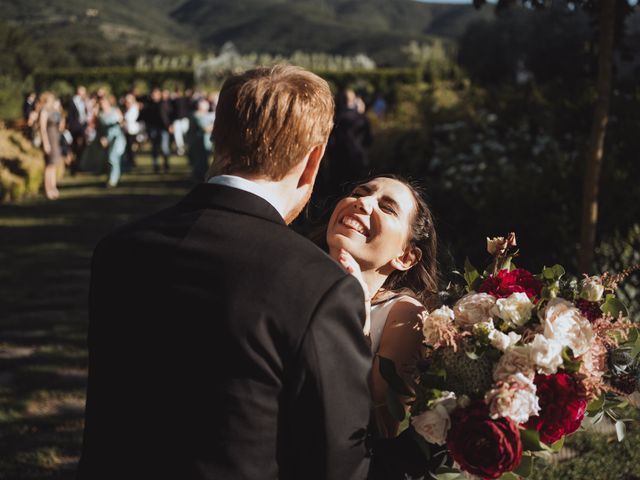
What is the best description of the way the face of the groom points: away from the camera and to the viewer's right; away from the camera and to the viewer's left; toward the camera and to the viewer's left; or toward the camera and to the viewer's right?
away from the camera and to the viewer's right

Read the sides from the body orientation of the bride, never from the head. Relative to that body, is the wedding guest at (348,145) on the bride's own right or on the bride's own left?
on the bride's own right

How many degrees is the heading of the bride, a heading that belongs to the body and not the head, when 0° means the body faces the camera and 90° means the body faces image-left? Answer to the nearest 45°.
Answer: approximately 45°

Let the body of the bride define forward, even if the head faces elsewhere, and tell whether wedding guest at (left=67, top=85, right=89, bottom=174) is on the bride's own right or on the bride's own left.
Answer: on the bride's own right

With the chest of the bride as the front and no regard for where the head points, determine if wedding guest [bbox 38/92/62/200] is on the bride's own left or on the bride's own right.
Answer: on the bride's own right
